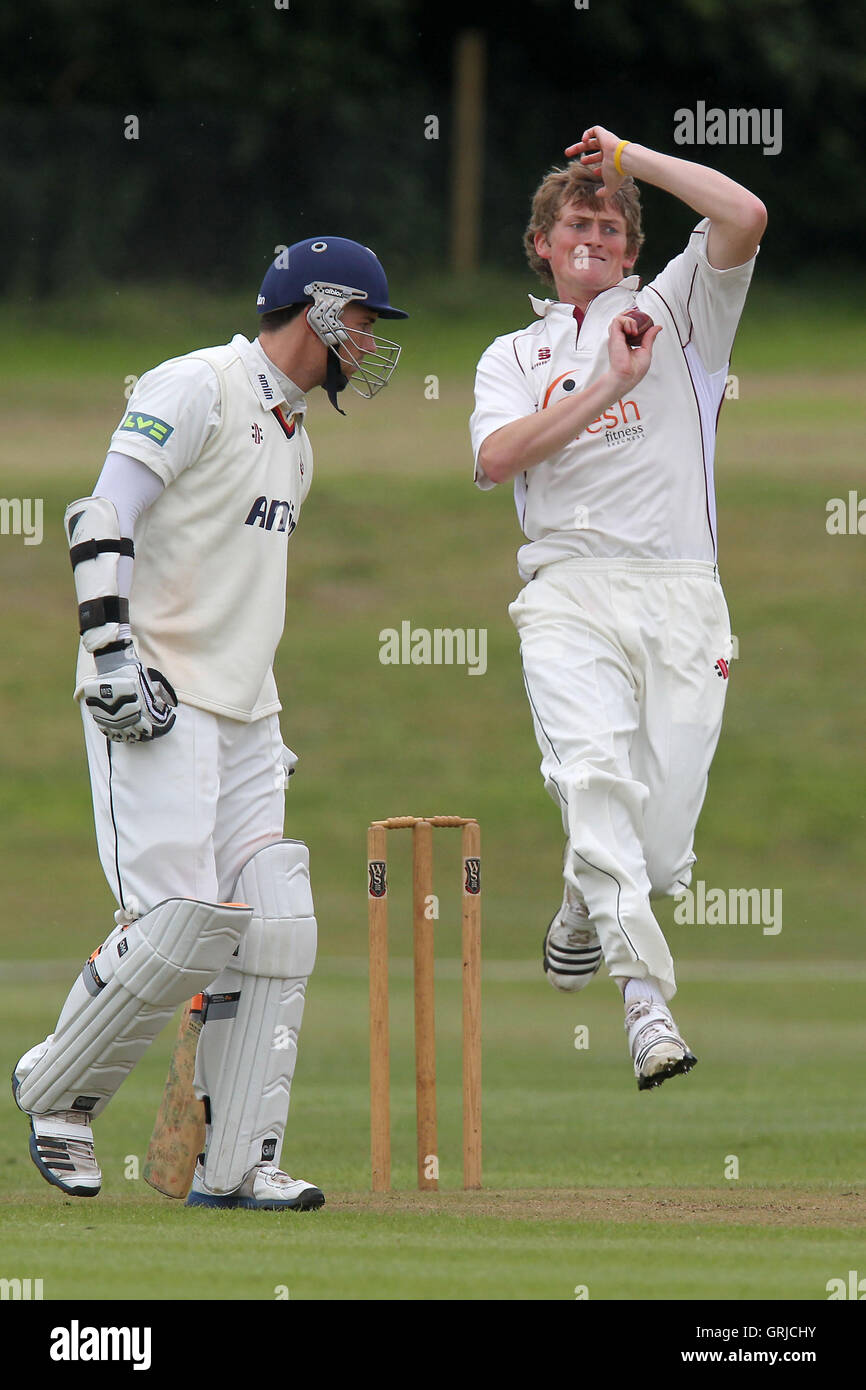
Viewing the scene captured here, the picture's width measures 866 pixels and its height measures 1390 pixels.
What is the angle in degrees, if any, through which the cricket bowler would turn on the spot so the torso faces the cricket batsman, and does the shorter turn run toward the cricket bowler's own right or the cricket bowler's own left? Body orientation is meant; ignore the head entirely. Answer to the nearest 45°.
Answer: approximately 90° to the cricket bowler's own right

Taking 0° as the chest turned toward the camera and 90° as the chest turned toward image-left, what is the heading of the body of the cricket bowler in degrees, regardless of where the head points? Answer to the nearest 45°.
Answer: approximately 0°

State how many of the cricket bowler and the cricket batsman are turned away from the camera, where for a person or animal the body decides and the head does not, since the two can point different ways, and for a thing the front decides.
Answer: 0

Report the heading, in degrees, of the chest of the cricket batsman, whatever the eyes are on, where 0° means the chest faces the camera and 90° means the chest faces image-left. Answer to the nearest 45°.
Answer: approximately 315°
